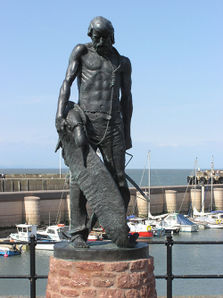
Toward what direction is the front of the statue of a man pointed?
toward the camera

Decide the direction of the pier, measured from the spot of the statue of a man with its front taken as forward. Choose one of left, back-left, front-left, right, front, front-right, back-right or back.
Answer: back
